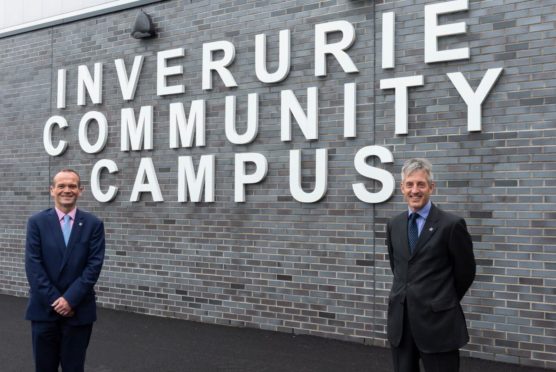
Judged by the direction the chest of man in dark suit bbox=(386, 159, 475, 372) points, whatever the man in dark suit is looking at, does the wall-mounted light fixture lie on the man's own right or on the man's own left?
on the man's own right

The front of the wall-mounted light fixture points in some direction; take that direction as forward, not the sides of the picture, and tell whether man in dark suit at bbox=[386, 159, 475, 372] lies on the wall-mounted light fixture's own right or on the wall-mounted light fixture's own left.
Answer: on the wall-mounted light fixture's own left

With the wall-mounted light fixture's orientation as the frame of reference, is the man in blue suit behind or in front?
in front

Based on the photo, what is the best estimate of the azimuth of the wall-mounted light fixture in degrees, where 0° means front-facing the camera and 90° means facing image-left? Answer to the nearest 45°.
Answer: approximately 45°

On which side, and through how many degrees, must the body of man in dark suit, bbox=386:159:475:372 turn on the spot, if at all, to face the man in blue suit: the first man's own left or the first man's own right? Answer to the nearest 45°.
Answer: approximately 45° to the first man's own right

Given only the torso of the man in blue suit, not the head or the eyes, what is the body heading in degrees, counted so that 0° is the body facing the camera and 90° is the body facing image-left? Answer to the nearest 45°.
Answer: approximately 0°

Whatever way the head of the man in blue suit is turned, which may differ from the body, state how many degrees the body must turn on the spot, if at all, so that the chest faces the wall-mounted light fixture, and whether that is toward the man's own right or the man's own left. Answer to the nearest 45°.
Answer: approximately 180°

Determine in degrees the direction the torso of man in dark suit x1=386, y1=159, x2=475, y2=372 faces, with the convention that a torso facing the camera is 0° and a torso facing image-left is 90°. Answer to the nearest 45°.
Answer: approximately 45°

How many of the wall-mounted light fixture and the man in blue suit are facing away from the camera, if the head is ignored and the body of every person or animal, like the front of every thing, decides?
0

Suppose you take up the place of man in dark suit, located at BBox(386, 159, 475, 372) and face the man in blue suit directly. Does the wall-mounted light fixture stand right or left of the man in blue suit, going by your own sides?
right

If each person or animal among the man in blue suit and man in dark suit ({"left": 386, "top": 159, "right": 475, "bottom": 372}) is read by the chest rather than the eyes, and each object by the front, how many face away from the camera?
0
